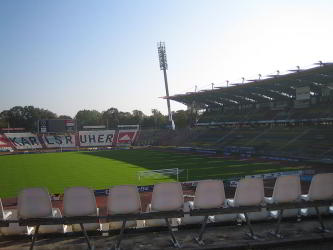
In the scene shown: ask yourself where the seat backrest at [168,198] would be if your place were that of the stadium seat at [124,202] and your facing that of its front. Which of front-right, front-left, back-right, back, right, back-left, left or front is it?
right

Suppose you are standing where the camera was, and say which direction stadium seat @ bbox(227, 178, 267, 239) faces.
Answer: facing away from the viewer and to the left of the viewer

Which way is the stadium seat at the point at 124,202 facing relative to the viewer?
away from the camera

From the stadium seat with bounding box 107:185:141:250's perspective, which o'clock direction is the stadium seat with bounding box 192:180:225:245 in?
the stadium seat with bounding box 192:180:225:245 is roughly at 3 o'clock from the stadium seat with bounding box 107:185:141:250.

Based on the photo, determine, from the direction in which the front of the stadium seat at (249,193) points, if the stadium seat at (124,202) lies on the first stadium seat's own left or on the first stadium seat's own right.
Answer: on the first stadium seat's own left

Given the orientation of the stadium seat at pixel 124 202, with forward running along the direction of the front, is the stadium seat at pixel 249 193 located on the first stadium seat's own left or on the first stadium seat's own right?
on the first stadium seat's own right

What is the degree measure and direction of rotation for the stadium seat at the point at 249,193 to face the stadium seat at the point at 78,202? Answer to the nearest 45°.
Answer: approximately 45° to its left

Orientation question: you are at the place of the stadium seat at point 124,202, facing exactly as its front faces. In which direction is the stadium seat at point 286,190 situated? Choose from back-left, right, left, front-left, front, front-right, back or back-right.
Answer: right

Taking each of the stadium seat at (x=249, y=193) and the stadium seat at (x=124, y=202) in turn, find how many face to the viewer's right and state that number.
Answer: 0

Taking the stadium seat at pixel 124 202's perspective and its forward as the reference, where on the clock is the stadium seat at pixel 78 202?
the stadium seat at pixel 78 202 is roughly at 9 o'clock from the stadium seat at pixel 124 202.

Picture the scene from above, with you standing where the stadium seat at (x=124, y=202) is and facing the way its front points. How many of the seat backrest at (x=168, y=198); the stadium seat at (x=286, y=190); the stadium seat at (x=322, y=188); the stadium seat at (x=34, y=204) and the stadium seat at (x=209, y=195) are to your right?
4

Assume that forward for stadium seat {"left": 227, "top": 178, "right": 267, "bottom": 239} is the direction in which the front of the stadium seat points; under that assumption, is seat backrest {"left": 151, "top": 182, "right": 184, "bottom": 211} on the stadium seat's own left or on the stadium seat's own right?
on the stadium seat's own left

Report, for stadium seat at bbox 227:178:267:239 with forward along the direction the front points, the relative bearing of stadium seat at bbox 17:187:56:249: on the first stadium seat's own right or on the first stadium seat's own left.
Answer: on the first stadium seat's own left
